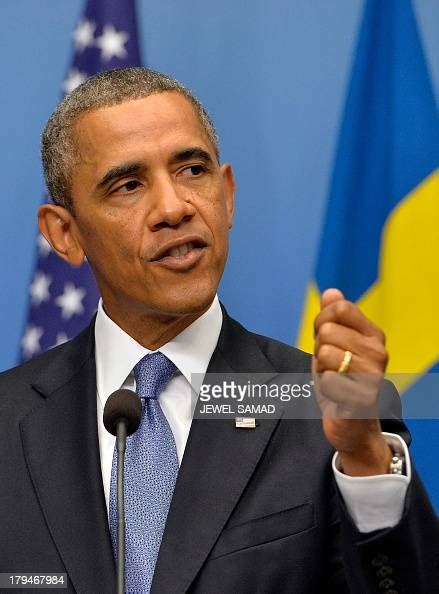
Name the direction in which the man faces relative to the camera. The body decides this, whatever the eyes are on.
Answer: toward the camera
